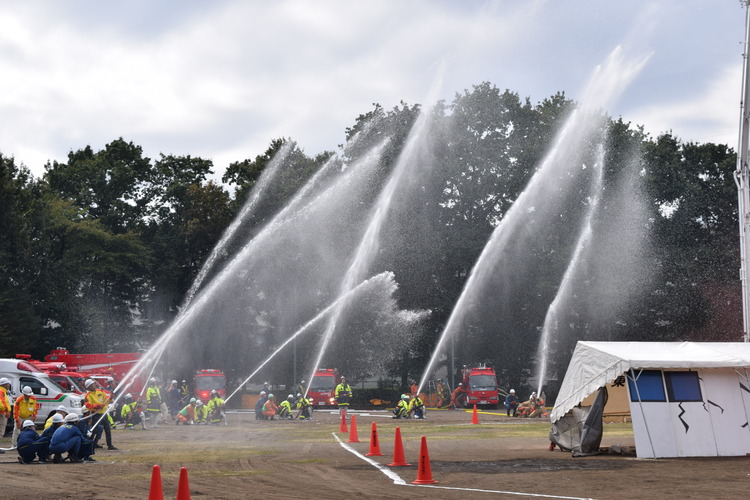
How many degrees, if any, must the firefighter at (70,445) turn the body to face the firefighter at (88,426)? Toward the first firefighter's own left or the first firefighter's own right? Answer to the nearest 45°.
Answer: approximately 45° to the first firefighter's own left

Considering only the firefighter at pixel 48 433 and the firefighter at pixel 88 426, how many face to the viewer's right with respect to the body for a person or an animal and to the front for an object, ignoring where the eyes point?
2

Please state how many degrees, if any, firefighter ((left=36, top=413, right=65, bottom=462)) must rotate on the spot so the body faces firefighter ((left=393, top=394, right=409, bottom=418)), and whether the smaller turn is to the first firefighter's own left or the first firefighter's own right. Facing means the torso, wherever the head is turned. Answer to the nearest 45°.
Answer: approximately 45° to the first firefighter's own left

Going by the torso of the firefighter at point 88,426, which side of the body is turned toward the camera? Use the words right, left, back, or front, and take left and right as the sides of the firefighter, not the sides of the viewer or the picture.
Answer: right

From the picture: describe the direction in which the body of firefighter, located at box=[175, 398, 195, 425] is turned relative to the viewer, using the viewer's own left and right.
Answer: facing to the right of the viewer

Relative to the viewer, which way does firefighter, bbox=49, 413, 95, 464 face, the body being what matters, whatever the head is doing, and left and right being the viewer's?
facing away from the viewer and to the right of the viewer

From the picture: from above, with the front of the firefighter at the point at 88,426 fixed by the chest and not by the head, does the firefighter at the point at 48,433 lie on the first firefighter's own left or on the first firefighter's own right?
on the first firefighter's own right

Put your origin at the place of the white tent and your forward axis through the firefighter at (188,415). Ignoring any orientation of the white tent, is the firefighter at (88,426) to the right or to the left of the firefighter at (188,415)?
left

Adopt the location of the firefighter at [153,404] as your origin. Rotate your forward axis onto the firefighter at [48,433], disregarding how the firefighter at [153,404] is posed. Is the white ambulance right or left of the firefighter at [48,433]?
right
